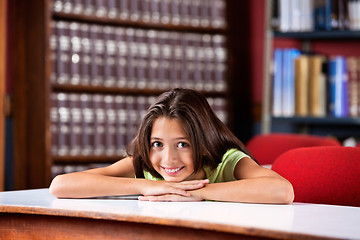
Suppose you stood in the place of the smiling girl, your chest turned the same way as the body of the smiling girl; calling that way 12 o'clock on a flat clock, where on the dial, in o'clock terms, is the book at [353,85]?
The book is roughly at 7 o'clock from the smiling girl.

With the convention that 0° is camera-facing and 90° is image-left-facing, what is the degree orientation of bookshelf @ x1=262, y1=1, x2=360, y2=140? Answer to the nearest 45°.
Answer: approximately 0°

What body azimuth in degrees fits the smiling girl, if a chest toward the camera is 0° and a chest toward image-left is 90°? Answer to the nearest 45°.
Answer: approximately 0°

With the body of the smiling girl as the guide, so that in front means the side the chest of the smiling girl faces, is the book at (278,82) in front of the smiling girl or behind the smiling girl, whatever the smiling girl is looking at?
behind

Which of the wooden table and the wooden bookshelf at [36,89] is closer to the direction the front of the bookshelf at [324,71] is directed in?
the wooden table

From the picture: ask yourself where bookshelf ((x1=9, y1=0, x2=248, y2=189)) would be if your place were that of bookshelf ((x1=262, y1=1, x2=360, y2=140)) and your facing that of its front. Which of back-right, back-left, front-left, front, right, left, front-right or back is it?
right

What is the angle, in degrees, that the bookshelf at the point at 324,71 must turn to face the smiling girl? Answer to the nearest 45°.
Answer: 0° — it already faces them

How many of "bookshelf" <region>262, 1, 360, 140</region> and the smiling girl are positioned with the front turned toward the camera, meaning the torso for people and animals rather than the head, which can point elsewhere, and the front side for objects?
2

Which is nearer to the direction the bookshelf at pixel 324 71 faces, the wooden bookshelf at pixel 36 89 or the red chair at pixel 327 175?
the red chair

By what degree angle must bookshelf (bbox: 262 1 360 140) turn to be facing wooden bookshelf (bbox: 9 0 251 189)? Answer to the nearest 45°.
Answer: approximately 90° to its right

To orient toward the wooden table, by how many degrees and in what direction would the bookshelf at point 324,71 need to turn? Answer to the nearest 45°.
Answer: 0° — it already faces it
